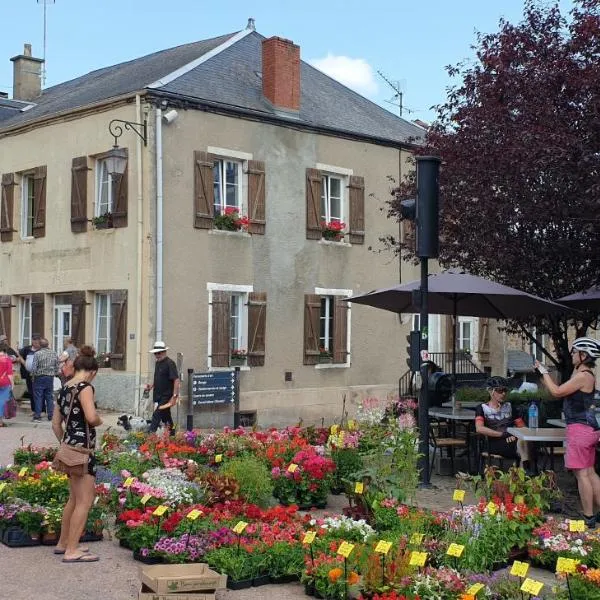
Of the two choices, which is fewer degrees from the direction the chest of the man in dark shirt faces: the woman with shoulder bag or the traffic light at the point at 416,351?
the woman with shoulder bag

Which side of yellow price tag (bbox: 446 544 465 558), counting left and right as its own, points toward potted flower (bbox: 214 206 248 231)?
back

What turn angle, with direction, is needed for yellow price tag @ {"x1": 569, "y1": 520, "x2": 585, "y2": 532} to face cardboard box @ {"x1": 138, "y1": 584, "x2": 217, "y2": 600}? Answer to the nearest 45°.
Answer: approximately 45° to its right

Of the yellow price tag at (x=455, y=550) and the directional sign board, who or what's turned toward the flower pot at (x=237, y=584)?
the directional sign board

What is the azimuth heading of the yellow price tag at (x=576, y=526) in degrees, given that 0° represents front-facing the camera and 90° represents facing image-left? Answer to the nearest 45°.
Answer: approximately 0°

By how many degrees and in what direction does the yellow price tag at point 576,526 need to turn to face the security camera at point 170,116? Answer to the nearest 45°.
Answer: approximately 135° to its right

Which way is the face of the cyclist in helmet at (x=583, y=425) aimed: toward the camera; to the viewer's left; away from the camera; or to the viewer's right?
to the viewer's left

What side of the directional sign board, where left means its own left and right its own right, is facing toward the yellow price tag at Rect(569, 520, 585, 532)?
front

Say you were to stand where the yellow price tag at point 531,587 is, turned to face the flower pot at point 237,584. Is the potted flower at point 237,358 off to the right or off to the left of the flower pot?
right

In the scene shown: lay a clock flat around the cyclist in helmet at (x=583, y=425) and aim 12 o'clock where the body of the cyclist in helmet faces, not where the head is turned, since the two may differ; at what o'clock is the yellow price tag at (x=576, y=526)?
The yellow price tag is roughly at 9 o'clock from the cyclist in helmet.

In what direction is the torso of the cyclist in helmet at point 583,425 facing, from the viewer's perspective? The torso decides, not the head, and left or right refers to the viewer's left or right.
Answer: facing to the left of the viewer

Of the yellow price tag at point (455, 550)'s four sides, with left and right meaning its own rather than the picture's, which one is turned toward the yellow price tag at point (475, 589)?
front

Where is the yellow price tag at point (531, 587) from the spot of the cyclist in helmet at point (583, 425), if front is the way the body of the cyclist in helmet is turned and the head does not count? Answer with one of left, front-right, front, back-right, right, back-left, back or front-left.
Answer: left

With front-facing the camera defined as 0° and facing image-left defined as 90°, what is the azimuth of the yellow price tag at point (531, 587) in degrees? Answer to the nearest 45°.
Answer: approximately 0°
